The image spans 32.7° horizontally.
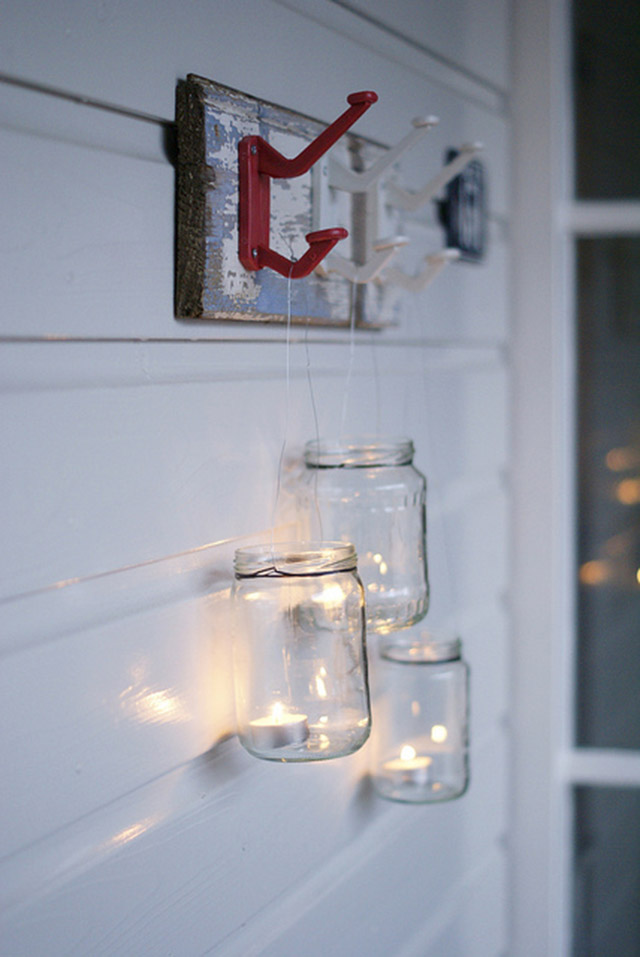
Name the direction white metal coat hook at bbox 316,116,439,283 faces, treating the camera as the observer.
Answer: facing the viewer and to the right of the viewer

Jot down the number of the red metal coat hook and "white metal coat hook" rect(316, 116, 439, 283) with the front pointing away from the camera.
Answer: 0

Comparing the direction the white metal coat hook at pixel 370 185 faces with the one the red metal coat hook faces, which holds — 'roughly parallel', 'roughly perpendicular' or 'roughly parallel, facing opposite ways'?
roughly parallel

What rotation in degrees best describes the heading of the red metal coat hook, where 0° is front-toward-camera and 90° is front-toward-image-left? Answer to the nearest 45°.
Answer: approximately 315°
